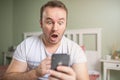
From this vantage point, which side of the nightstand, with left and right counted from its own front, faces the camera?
front

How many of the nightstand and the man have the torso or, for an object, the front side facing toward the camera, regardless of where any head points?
2

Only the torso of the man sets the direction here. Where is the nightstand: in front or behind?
behind

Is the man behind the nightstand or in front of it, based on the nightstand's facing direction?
in front

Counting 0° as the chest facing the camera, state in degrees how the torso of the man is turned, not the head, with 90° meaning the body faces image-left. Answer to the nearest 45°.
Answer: approximately 0°
